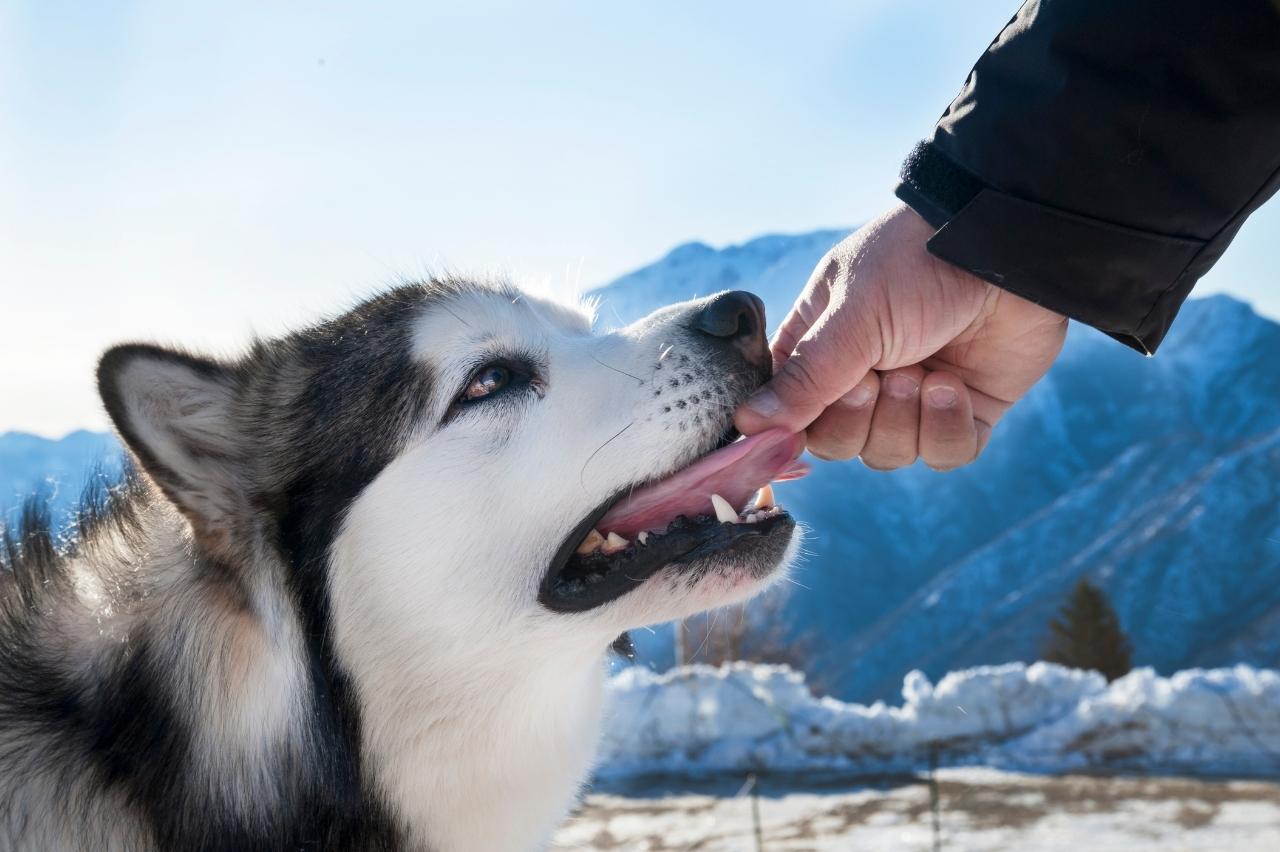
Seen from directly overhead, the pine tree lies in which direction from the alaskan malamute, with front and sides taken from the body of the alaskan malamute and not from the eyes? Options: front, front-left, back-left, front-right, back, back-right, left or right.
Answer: front-left

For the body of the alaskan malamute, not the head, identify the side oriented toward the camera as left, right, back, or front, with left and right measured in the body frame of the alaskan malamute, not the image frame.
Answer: right
